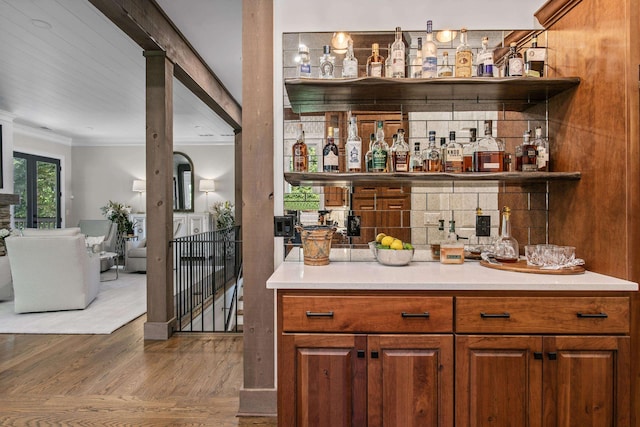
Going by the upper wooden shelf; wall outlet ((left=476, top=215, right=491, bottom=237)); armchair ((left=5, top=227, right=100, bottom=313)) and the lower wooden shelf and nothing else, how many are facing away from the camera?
1

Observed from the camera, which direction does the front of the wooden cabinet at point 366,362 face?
facing the viewer

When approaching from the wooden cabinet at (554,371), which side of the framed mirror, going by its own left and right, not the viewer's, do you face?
front

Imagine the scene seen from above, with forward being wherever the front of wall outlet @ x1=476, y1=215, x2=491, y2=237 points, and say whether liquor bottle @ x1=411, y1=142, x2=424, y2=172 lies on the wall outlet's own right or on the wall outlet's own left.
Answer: on the wall outlet's own right

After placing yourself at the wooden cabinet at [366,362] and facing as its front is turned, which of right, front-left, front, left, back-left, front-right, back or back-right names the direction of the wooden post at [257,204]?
back-right

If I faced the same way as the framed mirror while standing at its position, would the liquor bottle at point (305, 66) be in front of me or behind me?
in front

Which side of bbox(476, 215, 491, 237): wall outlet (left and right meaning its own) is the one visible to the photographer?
front

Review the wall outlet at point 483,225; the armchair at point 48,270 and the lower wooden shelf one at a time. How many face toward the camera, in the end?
2

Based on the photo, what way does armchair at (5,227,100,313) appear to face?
away from the camera

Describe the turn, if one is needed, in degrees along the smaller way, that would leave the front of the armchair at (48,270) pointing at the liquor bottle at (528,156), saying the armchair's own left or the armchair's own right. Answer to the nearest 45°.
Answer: approximately 135° to the armchair's own right

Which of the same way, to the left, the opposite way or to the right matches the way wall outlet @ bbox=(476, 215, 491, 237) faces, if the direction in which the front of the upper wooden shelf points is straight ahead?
the same way

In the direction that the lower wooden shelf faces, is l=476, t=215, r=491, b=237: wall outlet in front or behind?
behind
